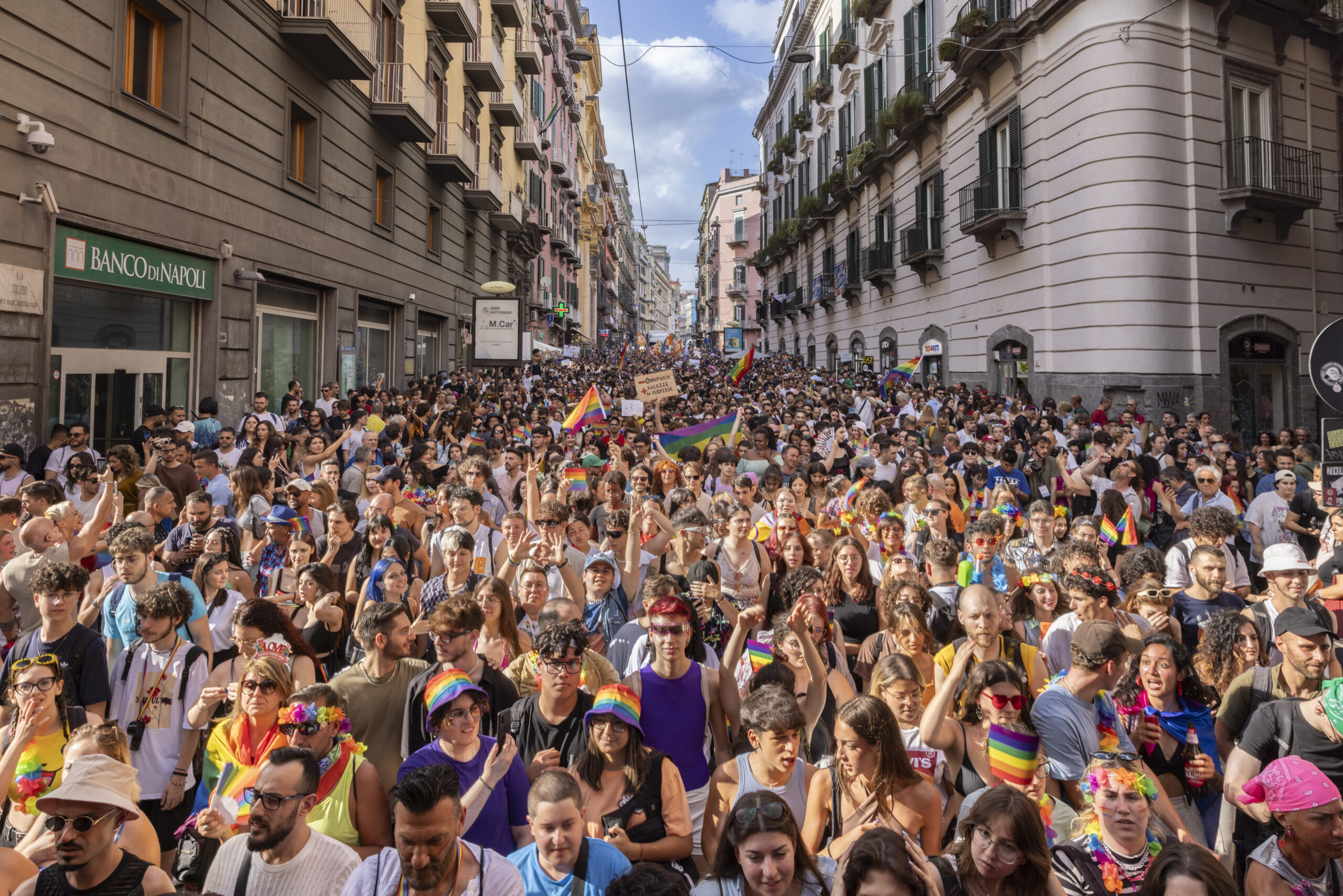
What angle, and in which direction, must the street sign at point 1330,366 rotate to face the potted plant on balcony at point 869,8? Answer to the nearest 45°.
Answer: approximately 45° to its left

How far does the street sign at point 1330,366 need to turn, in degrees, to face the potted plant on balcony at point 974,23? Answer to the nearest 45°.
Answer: approximately 45° to its left

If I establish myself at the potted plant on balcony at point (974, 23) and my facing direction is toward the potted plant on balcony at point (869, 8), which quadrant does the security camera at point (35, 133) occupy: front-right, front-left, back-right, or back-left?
back-left

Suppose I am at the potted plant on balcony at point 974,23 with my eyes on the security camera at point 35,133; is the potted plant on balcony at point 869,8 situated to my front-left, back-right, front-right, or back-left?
back-right
